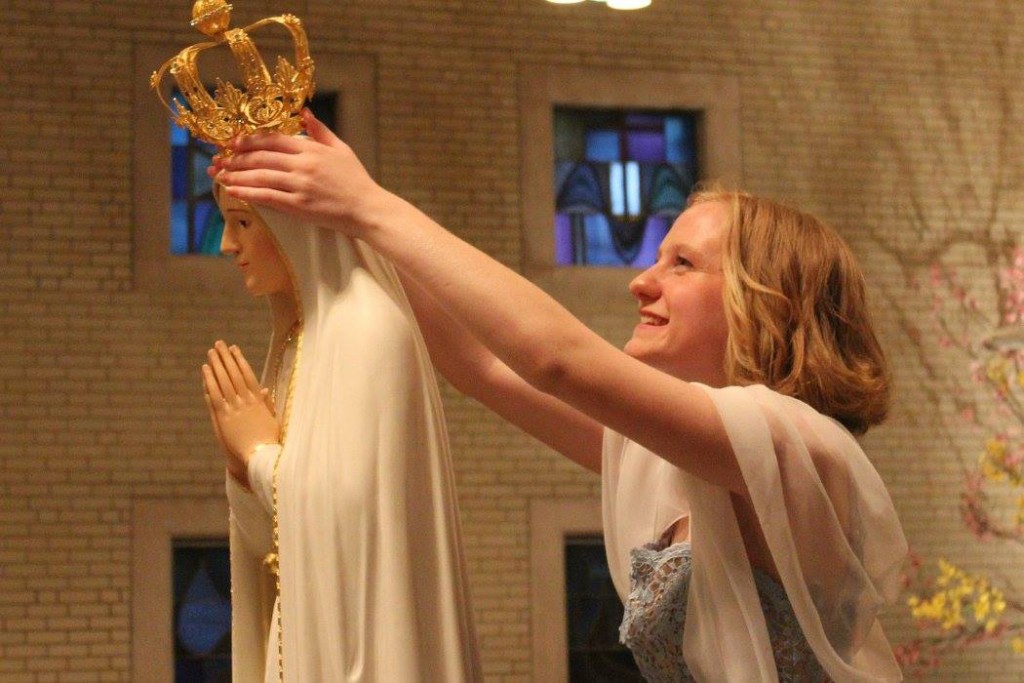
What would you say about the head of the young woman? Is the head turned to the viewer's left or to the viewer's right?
to the viewer's left

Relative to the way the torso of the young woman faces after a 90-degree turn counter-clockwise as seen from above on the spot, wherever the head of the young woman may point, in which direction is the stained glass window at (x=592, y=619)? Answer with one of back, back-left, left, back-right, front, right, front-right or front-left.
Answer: back

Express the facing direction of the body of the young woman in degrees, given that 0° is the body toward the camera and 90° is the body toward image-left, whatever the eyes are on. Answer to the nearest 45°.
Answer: approximately 90°

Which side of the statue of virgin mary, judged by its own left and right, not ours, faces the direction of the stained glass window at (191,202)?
right

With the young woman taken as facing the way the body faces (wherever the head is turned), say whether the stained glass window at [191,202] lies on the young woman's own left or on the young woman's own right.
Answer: on the young woman's own right

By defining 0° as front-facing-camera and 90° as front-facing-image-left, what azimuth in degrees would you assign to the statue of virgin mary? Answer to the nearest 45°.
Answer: approximately 90°
